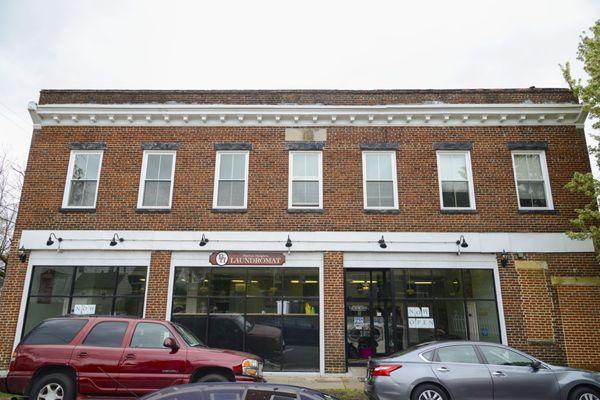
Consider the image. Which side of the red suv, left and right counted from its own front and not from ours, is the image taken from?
right

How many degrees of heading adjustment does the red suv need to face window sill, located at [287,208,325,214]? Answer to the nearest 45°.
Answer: approximately 45° to its left

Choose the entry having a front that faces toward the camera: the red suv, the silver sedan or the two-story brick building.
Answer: the two-story brick building

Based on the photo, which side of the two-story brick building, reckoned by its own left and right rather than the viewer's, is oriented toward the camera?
front

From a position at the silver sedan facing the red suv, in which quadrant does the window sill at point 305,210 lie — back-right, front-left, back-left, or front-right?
front-right

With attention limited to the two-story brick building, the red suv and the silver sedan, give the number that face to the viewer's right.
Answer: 2

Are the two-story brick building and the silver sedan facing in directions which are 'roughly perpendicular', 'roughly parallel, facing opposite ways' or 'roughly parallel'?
roughly perpendicular

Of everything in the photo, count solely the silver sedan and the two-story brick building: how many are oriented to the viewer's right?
1

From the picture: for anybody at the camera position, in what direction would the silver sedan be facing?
facing to the right of the viewer

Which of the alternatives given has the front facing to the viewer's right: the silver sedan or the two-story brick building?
the silver sedan

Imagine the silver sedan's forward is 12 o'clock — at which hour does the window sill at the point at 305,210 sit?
The window sill is roughly at 7 o'clock from the silver sedan.

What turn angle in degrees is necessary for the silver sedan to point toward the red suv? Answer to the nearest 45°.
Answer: approximately 135° to its right

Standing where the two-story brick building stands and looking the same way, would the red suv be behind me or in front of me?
in front

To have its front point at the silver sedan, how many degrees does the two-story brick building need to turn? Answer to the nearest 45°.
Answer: approximately 45° to its left

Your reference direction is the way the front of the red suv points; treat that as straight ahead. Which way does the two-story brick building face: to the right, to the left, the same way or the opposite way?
to the right

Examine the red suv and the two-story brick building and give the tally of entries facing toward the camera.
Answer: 1
